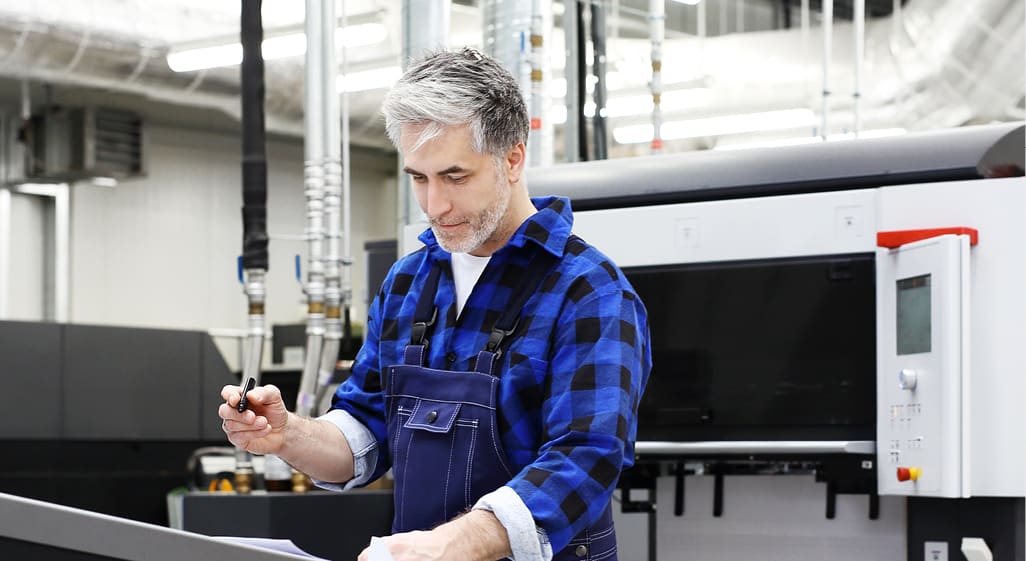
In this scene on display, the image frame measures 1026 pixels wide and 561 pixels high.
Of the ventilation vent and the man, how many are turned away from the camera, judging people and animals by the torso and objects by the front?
0

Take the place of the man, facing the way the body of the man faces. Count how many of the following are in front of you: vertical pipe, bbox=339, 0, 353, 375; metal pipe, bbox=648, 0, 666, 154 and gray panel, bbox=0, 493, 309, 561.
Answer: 1

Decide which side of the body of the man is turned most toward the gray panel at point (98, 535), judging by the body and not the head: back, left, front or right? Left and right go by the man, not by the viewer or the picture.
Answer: front

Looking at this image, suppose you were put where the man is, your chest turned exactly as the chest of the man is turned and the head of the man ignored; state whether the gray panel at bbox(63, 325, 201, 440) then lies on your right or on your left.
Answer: on your right

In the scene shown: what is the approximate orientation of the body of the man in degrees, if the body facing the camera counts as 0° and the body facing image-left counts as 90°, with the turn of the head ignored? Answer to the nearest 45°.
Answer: approximately 45°

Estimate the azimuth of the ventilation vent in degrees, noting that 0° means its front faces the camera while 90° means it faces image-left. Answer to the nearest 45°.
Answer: approximately 315°

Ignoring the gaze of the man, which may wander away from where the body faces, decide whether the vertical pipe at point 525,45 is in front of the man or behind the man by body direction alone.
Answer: behind

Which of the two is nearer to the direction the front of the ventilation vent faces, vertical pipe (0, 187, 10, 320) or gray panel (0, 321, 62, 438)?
the gray panel

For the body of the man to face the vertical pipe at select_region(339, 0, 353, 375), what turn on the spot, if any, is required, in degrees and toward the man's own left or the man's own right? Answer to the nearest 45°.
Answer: approximately 135° to the man's own right

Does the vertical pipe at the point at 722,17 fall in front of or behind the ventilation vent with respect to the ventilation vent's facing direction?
in front

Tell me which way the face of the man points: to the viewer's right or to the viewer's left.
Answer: to the viewer's left
